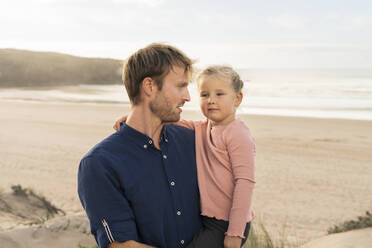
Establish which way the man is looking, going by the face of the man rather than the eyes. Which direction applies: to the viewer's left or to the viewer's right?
to the viewer's right

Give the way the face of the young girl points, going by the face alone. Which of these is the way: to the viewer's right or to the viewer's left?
to the viewer's left

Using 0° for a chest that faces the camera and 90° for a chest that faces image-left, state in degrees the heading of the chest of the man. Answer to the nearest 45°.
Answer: approximately 315°

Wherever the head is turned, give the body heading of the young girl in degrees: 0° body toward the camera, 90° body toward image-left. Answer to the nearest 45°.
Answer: approximately 45°
